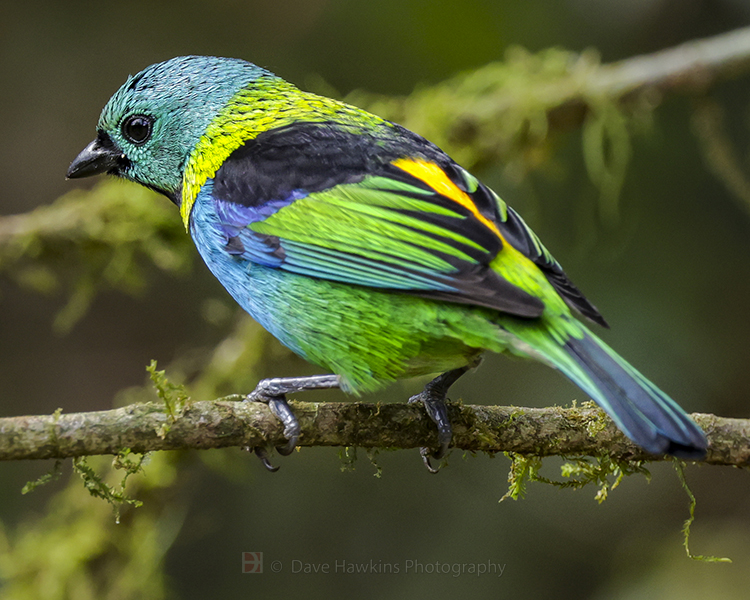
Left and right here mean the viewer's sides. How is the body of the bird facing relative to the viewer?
facing to the left of the viewer
